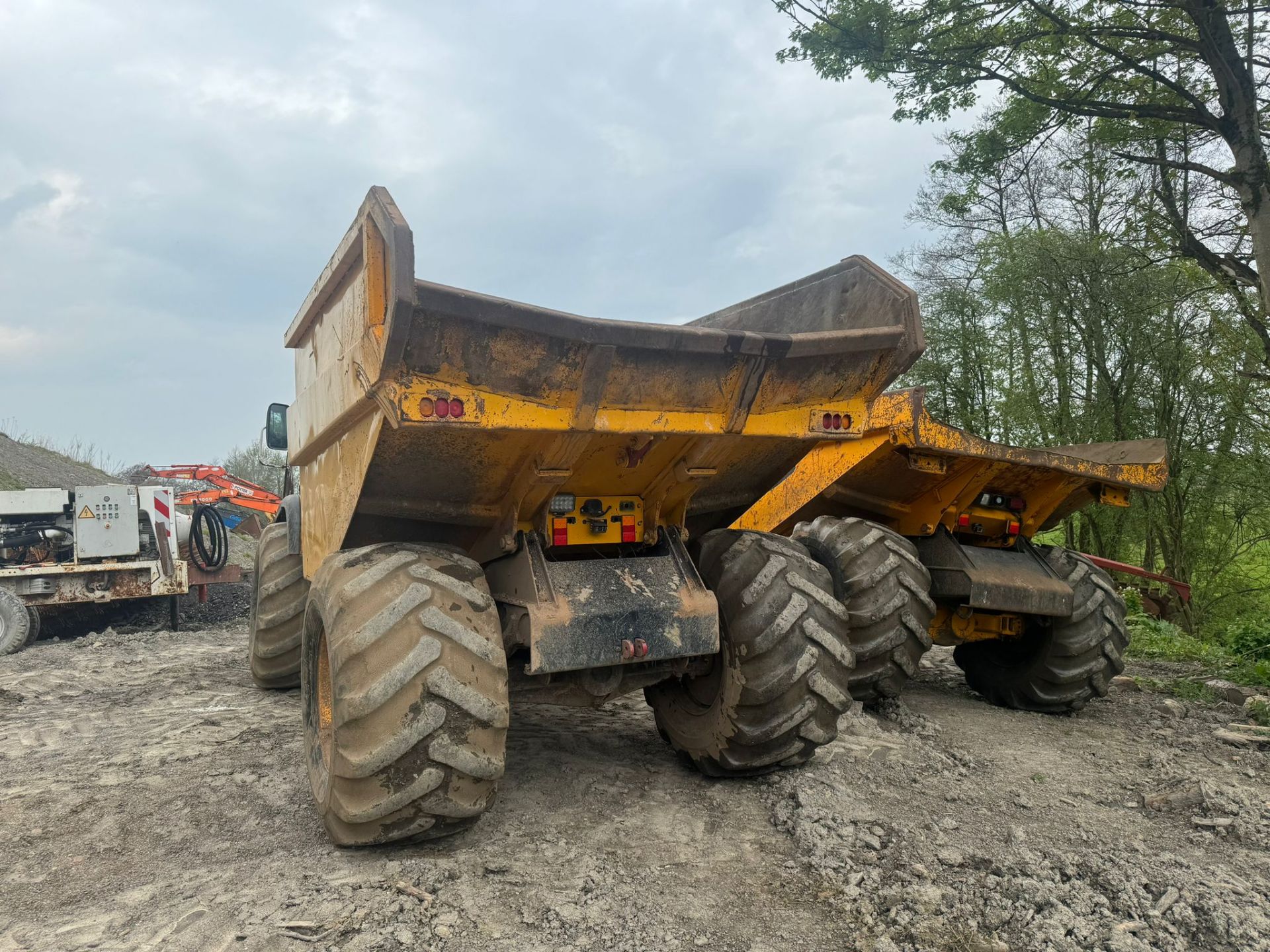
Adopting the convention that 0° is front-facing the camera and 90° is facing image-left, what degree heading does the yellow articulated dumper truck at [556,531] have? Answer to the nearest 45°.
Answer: approximately 135°

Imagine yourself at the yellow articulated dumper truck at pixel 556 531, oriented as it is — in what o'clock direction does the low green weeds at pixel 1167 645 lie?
The low green weeds is roughly at 3 o'clock from the yellow articulated dumper truck.

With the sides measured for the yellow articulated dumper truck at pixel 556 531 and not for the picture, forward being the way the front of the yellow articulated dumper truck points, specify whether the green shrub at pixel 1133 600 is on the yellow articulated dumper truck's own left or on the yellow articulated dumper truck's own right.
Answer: on the yellow articulated dumper truck's own right

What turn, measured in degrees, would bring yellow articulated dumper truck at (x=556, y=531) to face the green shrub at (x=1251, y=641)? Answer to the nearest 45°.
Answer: approximately 90° to its right
